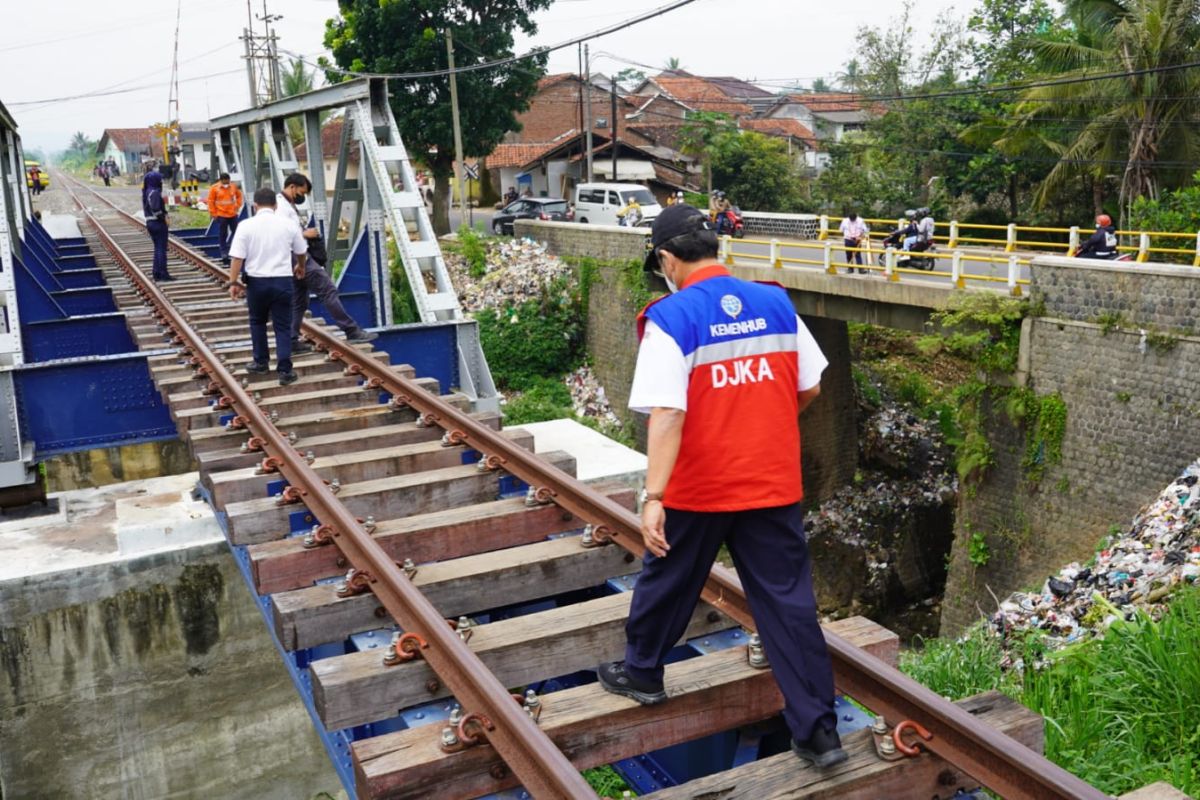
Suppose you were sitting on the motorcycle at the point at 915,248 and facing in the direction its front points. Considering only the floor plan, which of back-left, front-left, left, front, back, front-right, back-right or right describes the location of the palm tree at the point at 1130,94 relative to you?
back-right

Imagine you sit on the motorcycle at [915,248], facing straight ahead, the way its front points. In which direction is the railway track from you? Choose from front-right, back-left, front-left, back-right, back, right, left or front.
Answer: left

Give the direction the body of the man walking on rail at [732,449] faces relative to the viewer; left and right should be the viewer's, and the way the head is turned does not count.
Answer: facing away from the viewer and to the left of the viewer

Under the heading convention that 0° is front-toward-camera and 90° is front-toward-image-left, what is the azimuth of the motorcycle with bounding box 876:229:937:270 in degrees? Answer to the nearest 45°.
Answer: approximately 90°

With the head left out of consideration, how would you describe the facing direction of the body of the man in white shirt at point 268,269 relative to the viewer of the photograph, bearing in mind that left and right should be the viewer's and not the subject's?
facing away from the viewer

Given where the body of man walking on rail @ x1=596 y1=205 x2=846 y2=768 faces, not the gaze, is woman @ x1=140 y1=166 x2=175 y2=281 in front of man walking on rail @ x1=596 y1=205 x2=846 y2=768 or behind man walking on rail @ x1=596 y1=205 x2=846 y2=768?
in front

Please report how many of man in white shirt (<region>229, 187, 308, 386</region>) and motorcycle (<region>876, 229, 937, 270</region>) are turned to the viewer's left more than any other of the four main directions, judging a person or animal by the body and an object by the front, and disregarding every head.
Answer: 1

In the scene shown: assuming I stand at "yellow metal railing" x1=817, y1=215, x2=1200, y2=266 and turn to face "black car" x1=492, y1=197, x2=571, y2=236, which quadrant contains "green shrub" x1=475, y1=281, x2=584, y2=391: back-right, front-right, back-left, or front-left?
front-left

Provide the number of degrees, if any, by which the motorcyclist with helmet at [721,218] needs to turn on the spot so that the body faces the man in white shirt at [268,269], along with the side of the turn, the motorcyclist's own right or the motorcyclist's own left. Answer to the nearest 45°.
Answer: approximately 45° to the motorcyclist's own right

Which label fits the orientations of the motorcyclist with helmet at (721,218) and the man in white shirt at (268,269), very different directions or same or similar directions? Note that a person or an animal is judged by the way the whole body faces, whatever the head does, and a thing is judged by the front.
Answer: very different directions

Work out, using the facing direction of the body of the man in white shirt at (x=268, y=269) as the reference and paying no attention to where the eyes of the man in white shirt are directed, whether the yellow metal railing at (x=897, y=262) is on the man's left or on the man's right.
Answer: on the man's right

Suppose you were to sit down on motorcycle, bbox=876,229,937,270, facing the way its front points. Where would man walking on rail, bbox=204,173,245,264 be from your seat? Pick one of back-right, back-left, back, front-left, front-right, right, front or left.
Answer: front-left

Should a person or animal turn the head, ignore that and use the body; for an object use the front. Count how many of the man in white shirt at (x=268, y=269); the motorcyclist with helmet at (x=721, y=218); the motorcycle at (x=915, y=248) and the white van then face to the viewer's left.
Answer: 1

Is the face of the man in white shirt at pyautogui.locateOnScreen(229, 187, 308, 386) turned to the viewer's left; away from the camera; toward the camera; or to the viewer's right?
away from the camera

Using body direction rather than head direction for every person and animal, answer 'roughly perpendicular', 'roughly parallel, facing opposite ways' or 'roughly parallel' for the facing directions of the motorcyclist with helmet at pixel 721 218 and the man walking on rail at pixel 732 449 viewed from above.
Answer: roughly parallel, facing opposite ways

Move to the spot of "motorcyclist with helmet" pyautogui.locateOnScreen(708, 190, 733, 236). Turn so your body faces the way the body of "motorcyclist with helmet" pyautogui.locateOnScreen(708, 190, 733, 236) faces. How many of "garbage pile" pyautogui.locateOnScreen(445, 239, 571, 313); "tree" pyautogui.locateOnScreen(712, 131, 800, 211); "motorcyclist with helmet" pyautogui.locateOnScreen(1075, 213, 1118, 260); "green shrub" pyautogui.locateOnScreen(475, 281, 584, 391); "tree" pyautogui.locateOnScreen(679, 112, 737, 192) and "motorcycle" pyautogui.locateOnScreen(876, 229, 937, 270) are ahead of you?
2
